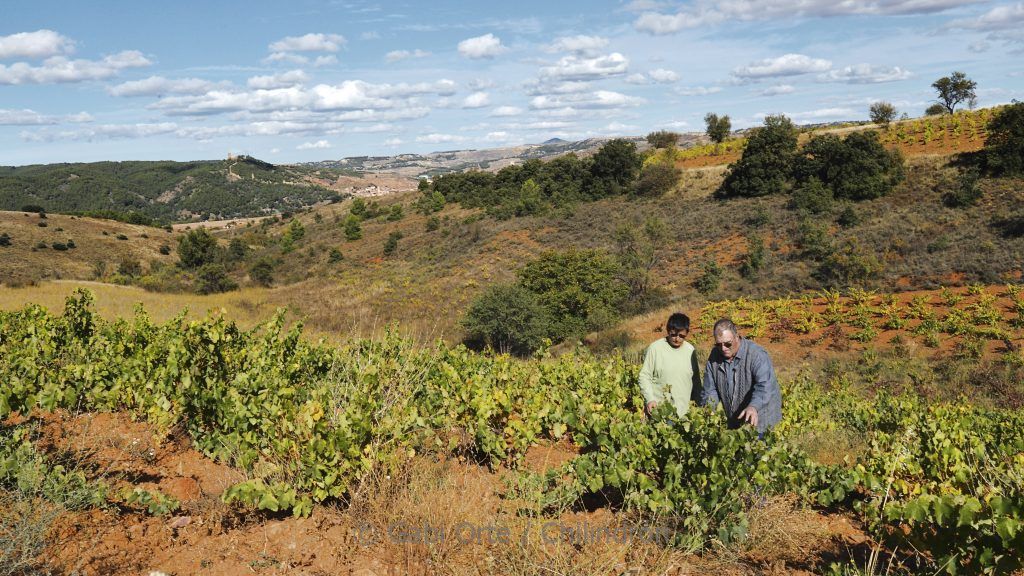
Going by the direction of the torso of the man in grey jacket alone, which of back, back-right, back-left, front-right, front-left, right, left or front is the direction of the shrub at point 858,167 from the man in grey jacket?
back-right

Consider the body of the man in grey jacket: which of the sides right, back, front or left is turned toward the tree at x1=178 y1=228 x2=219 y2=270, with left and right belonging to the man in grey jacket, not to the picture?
right

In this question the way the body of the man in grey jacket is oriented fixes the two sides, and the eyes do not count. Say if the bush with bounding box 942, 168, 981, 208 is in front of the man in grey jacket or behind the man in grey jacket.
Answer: behind

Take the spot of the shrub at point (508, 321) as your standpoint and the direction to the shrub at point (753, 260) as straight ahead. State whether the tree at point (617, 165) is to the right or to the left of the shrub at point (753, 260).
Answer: left

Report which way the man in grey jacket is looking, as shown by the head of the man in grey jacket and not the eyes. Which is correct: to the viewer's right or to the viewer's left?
to the viewer's left

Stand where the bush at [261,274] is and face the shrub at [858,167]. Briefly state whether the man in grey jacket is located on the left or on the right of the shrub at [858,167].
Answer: right

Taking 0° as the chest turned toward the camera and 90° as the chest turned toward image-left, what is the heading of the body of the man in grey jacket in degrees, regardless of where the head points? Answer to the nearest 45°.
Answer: approximately 45°

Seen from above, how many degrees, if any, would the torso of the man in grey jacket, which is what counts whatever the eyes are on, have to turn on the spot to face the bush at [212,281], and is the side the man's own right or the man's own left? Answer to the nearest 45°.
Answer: approximately 90° to the man's own right

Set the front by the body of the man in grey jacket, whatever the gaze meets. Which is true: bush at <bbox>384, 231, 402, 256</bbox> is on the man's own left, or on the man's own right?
on the man's own right

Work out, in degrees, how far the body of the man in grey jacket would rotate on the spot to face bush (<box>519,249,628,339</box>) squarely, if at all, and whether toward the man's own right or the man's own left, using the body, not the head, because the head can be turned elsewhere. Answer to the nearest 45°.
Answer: approximately 135° to the man's own right
